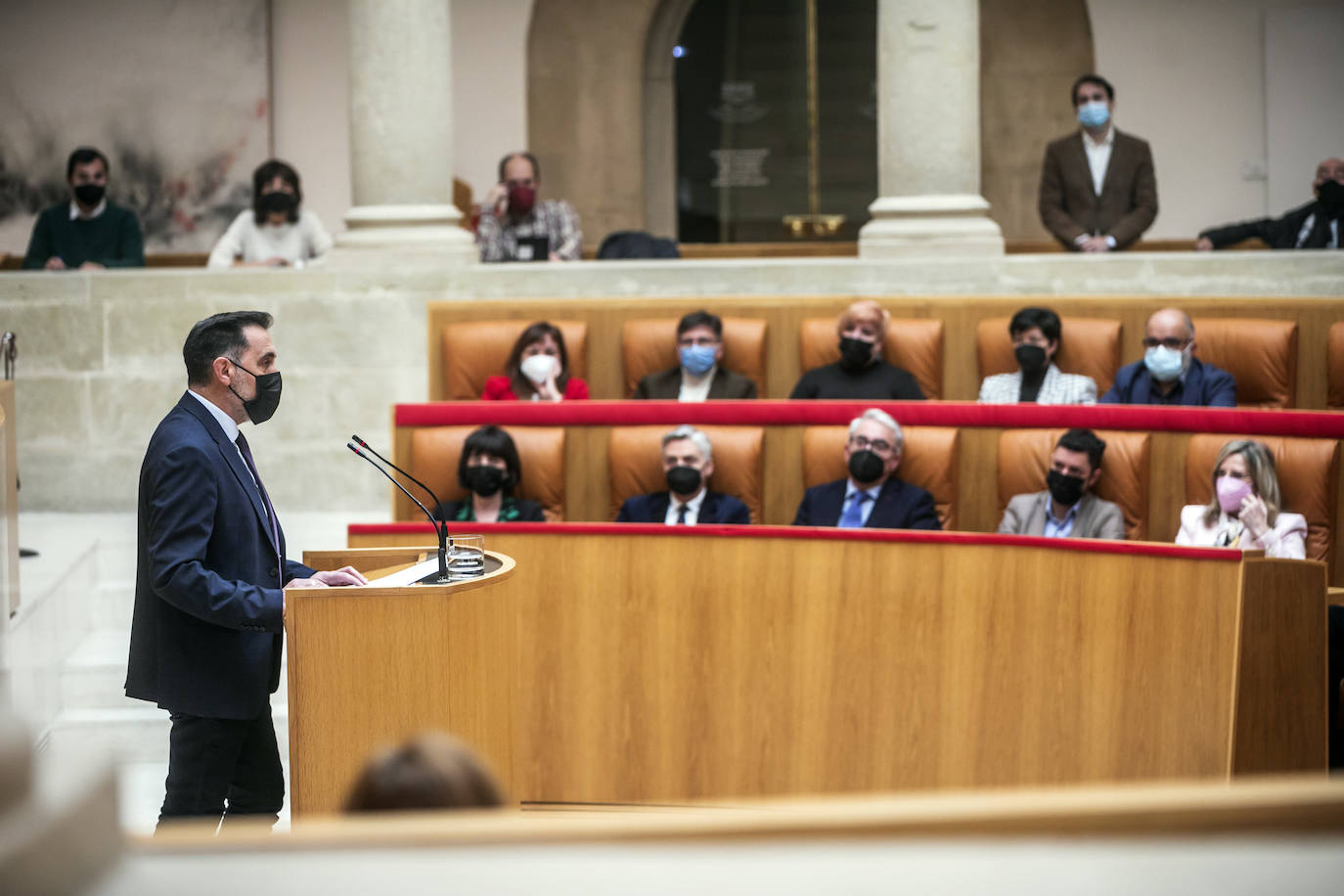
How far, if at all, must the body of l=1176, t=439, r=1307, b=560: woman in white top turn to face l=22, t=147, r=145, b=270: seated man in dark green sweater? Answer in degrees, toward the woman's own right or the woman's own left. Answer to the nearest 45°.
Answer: approximately 45° to the woman's own right

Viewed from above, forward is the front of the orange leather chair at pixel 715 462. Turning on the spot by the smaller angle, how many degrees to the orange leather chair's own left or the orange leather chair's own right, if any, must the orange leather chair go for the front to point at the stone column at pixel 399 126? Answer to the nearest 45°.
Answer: approximately 135° to the orange leather chair's own right

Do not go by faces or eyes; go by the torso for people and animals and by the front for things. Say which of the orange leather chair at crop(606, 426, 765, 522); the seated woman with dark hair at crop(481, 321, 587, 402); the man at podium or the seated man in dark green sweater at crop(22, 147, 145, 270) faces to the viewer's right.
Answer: the man at podium

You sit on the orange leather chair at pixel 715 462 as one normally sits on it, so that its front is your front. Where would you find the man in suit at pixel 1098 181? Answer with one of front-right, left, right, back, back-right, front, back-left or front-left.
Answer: back-left

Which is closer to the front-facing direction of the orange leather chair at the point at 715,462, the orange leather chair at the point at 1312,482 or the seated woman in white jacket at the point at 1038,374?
the orange leather chair

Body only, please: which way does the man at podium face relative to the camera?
to the viewer's right

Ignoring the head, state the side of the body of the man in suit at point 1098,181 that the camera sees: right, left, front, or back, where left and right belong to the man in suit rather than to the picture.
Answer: front

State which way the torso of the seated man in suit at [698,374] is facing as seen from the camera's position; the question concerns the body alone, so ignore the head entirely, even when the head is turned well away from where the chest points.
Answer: toward the camera

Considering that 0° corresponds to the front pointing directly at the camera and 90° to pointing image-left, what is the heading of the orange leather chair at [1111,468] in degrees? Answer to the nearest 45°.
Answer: approximately 0°

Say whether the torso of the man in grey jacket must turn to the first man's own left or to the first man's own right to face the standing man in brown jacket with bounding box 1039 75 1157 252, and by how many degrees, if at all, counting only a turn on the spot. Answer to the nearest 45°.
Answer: approximately 180°

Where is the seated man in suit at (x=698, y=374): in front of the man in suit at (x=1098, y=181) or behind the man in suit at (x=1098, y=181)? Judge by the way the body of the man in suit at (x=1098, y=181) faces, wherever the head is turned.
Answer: in front
